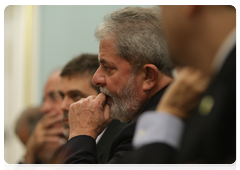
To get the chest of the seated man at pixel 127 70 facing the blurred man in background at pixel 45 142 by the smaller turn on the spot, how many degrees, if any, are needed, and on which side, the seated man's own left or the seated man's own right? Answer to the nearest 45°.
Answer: approximately 45° to the seated man's own right

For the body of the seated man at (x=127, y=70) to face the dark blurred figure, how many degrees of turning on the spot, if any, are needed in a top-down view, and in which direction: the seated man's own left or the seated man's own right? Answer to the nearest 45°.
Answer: approximately 90° to the seated man's own left

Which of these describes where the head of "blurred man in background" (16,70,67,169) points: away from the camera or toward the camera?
toward the camera

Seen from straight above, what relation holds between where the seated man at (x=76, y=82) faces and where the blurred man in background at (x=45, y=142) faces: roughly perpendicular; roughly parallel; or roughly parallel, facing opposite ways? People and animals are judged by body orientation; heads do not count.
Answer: roughly parallel

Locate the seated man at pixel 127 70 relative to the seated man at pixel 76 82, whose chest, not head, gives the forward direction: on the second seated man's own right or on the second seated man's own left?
on the second seated man's own left

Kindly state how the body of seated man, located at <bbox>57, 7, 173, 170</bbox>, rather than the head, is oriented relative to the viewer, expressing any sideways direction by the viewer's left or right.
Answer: facing to the left of the viewer

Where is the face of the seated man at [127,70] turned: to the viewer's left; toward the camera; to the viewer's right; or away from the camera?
to the viewer's left

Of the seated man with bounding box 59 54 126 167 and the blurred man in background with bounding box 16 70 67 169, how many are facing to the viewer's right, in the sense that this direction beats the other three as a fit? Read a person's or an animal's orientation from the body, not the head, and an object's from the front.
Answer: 0

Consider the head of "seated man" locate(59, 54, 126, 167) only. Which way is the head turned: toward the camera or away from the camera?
toward the camera

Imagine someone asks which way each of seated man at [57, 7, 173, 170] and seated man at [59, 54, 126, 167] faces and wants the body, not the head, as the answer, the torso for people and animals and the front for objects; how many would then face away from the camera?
0

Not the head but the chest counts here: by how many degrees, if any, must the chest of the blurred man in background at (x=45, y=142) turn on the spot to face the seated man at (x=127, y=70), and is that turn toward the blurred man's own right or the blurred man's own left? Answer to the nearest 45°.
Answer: approximately 90° to the blurred man's own left
